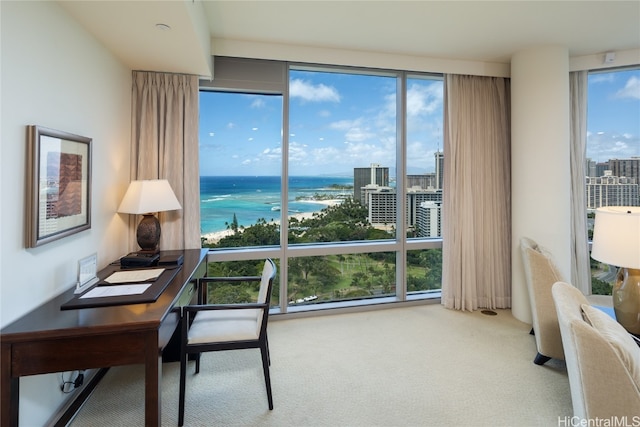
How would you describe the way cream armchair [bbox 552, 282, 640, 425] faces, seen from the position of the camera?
facing away from the viewer and to the right of the viewer

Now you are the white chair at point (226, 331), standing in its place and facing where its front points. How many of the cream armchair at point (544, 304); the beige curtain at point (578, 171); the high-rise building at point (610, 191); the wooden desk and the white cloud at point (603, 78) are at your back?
4

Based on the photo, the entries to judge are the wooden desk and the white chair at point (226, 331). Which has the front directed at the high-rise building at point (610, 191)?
the wooden desk

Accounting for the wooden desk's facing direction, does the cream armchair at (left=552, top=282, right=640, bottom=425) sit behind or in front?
in front

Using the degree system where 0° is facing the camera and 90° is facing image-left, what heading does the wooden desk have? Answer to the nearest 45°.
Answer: approximately 270°

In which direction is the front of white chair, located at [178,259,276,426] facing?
to the viewer's left

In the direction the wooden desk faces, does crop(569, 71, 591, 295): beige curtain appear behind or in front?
in front

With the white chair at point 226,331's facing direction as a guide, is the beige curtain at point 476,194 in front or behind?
behind

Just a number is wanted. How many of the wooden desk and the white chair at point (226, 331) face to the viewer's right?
1

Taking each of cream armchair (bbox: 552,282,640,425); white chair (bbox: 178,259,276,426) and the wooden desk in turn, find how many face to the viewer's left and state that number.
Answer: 1

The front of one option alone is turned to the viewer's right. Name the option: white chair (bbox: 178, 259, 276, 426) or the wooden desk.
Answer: the wooden desk
